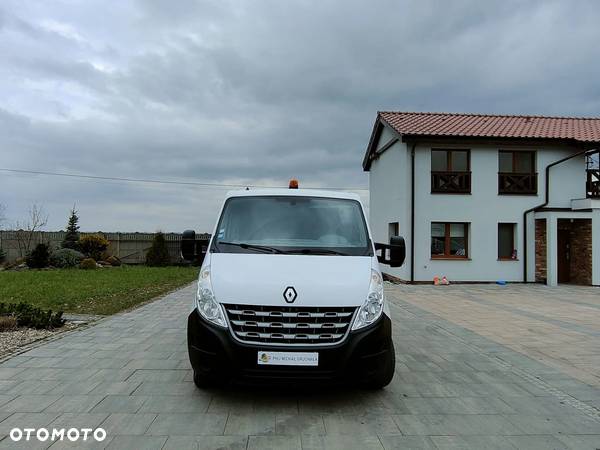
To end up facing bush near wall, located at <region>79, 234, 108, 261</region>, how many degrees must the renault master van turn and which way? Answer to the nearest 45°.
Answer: approximately 135° to its right

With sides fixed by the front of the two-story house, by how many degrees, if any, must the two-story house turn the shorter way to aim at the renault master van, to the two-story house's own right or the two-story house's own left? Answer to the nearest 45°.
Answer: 0° — it already faces it

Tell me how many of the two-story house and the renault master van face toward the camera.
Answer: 2

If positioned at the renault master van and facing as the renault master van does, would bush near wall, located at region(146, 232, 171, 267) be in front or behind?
behind

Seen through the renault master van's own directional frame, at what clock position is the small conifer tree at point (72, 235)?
The small conifer tree is roughly at 5 o'clock from the renault master van.

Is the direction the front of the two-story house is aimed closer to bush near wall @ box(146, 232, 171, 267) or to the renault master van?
the renault master van

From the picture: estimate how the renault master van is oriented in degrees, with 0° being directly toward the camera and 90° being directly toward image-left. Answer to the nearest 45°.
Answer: approximately 0°

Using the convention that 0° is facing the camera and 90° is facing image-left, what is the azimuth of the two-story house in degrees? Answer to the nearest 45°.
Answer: approximately 0°

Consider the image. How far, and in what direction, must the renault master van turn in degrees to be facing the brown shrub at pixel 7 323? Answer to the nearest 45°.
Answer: approximately 135° to its right

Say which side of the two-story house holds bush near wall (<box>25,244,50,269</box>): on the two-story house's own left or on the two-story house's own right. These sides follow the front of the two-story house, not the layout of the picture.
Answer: on the two-story house's own right

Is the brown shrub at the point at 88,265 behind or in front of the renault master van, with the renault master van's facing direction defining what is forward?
behind
